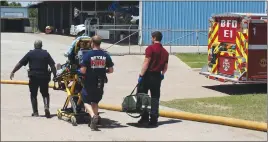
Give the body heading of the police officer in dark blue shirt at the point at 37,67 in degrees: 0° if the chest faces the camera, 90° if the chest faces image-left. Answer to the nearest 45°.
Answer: approximately 180°

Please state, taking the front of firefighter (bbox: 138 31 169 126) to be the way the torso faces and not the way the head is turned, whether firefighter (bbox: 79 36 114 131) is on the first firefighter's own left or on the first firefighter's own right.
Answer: on the first firefighter's own left

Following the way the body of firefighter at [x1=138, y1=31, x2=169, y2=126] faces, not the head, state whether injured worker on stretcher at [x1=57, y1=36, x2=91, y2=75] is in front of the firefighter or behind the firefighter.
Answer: in front

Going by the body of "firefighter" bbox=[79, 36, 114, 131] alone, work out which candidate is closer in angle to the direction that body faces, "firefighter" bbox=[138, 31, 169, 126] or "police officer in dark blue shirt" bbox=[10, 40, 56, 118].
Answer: the police officer in dark blue shirt

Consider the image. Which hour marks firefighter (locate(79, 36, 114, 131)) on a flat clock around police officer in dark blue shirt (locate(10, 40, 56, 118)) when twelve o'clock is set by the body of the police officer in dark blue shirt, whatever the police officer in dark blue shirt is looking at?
The firefighter is roughly at 5 o'clock from the police officer in dark blue shirt.

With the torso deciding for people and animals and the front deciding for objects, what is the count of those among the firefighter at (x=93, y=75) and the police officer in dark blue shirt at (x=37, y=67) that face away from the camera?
2

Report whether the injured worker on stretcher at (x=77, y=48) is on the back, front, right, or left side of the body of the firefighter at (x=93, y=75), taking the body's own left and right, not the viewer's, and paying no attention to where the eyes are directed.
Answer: front

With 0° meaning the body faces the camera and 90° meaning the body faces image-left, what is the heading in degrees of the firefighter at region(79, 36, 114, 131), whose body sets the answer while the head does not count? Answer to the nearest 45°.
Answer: approximately 180°

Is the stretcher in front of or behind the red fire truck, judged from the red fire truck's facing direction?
behind

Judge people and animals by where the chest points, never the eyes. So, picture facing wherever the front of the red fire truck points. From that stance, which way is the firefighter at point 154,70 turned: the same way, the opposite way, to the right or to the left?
to the left

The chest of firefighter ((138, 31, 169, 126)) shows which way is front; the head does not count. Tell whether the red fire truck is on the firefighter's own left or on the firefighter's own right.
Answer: on the firefighter's own right
